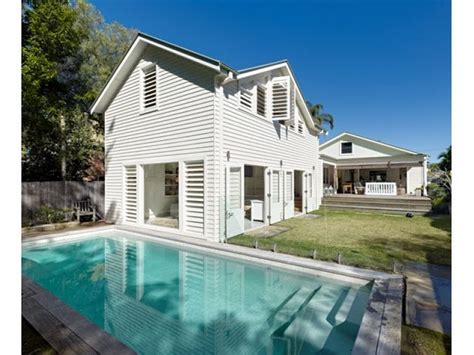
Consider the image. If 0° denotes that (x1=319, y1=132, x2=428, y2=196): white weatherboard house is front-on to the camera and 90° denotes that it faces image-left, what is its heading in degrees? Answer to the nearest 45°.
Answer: approximately 0°

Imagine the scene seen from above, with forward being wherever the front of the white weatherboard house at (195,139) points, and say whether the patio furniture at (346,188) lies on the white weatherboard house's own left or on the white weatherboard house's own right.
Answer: on the white weatherboard house's own left

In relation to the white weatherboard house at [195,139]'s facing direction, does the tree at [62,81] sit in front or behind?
behind
